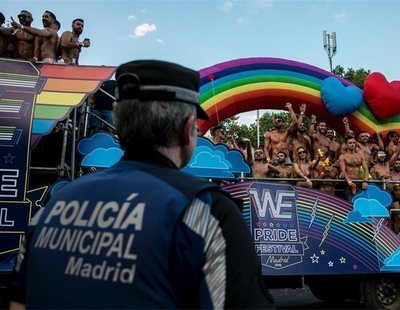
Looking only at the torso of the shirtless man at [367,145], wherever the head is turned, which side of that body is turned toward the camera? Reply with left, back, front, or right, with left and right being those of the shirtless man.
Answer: front

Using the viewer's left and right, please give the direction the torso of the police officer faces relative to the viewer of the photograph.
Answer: facing away from the viewer and to the right of the viewer

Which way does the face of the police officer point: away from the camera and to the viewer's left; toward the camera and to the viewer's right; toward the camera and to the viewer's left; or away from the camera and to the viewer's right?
away from the camera and to the viewer's right

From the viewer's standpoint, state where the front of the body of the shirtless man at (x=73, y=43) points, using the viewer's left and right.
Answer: facing the viewer and to the right of the viewer

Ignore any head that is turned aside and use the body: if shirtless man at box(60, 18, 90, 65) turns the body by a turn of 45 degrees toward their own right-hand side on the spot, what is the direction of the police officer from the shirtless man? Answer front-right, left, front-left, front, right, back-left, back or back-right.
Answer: front

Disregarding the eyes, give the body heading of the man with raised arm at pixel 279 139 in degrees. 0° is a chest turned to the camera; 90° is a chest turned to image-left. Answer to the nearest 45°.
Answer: approximately 0°

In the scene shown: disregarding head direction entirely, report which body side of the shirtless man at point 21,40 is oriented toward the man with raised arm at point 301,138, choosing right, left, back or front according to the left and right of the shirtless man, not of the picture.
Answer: left

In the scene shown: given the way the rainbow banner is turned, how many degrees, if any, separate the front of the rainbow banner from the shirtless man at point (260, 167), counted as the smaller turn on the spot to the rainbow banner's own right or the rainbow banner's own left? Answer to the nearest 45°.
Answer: approximately 135° to the rainbow banner's own right

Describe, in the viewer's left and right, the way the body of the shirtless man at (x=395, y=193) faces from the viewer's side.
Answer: facing the viewer

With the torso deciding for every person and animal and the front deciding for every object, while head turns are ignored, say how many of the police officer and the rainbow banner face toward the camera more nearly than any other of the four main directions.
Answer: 1
